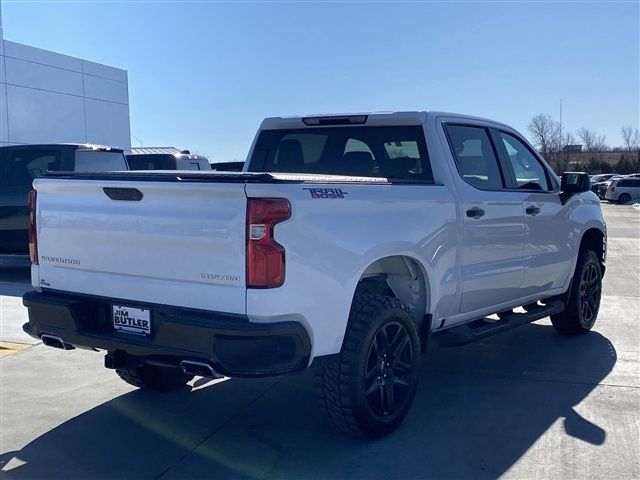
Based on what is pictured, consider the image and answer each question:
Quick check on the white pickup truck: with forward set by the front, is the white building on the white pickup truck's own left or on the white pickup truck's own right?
on the white pickup truck's own left

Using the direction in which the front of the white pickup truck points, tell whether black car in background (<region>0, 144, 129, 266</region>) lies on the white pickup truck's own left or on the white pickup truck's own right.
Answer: on the white pickup truck's own left

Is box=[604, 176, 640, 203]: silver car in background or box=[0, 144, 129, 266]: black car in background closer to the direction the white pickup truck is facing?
the silver car in background

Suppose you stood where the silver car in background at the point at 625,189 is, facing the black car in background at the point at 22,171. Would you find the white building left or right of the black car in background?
right

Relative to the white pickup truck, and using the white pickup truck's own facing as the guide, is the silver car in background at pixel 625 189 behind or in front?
in front

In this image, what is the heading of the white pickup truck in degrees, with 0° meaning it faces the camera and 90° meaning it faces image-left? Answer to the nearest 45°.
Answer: approximately 225°
